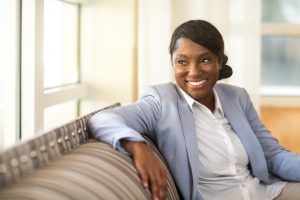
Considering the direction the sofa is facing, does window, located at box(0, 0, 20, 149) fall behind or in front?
behind

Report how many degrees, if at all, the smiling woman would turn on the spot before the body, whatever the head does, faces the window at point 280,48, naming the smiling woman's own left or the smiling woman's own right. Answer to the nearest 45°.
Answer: approximately 135° to the smiling woman's own left

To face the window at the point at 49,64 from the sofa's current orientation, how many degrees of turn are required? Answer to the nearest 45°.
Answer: approximately 135° to its left

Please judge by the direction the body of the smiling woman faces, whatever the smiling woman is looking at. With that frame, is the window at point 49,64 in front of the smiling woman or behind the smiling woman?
behind

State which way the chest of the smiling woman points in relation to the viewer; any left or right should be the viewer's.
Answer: facing the viewer and to the right of the viewer

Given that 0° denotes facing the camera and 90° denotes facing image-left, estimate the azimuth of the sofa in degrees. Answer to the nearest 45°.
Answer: approximately 315°
